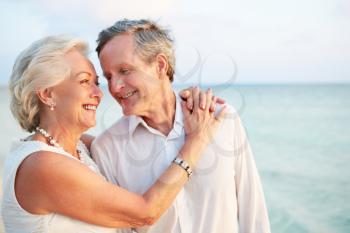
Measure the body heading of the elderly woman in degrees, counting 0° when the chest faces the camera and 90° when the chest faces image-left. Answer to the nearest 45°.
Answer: approximately 270°

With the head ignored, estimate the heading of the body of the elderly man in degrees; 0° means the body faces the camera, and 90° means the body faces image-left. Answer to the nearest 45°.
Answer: approximately 45°

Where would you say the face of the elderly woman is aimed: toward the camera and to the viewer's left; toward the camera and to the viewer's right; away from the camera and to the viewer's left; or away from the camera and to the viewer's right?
toward the camera and to the viewer's right

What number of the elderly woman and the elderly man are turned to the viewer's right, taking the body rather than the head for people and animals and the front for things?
1
